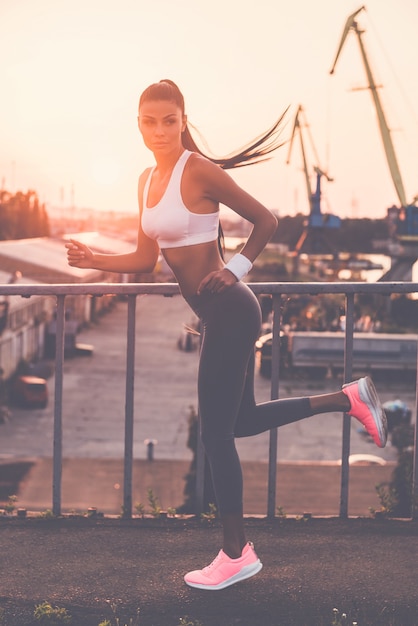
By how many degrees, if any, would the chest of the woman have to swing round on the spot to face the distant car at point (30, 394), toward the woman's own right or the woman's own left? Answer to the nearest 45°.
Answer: approximately 135° to the woman's own right
